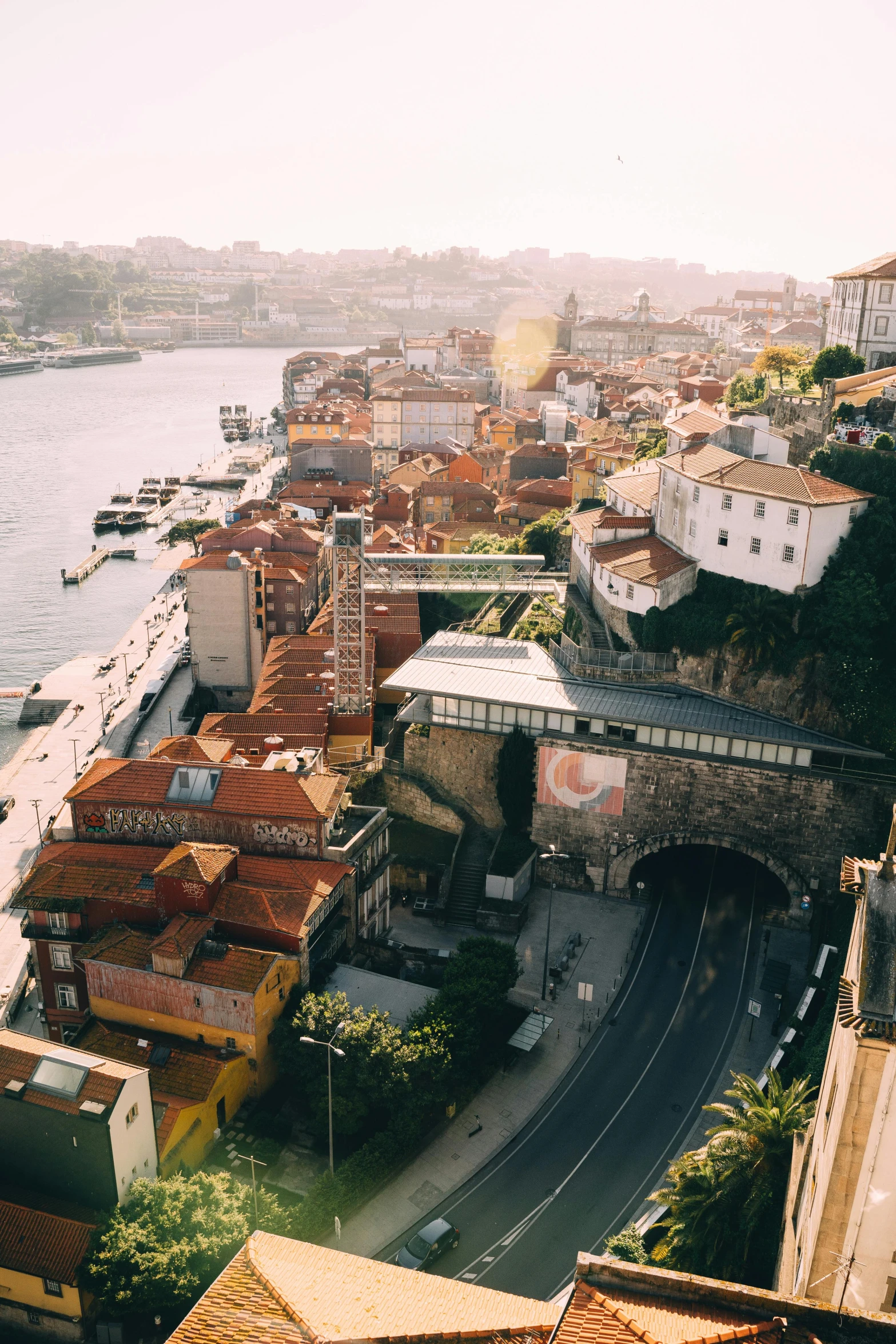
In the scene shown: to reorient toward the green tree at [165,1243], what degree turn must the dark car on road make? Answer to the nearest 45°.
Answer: approximately 45° to its right

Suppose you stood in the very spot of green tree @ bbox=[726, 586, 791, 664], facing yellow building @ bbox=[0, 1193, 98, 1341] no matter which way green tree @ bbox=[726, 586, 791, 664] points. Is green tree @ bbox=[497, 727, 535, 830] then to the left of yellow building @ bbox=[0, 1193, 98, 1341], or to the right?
right

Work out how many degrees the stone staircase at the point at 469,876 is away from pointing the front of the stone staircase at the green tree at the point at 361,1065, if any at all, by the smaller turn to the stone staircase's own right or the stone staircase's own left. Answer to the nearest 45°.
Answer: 0° — it already faces it

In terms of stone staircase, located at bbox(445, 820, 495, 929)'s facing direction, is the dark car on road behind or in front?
in front

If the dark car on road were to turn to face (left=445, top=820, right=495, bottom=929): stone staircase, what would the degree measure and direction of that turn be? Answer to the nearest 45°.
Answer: approximately 135° to its right

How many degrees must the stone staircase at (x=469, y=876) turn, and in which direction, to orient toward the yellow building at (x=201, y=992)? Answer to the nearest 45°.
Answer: approximately 45° to its right

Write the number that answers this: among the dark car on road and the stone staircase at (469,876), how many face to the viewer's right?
0

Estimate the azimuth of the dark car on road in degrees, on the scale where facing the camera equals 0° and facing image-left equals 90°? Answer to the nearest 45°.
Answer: approximately 45°

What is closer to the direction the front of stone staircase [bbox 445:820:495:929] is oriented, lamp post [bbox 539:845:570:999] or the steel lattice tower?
the lamp post

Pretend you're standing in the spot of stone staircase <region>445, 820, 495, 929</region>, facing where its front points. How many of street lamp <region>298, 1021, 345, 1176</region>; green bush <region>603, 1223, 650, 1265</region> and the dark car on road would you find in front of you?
3

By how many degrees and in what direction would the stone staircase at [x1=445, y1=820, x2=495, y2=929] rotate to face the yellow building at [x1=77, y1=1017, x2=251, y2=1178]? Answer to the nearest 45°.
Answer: approximately 45° to its right

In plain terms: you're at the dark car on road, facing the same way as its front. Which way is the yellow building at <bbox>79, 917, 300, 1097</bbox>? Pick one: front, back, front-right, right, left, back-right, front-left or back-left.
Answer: right
